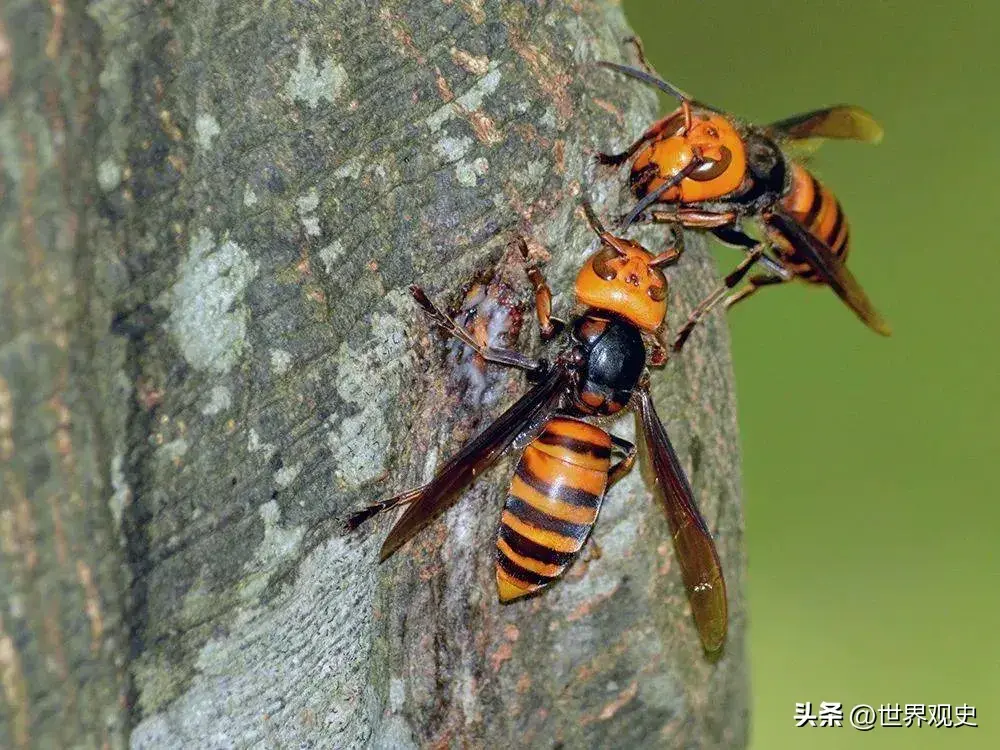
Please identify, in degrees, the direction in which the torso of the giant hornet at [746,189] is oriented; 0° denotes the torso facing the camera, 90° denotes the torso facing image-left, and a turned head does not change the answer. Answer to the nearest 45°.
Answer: approximately 45°

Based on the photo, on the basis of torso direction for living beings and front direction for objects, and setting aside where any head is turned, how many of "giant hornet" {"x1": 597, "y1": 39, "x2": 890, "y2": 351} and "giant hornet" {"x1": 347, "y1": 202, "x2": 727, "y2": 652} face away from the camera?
1

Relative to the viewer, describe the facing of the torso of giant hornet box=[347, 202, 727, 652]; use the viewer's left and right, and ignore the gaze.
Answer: facing away from the viewer

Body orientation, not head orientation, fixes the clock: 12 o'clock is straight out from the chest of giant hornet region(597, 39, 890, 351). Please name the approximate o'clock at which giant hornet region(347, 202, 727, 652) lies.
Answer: giant hornet region(347, 202, 727, 652) is roughly at 11 o'clock from giant hornet region(597, 39, 890, 351).

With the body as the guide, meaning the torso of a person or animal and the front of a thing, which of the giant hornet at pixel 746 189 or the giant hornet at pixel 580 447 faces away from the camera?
the giant hornet at pixel 580 447

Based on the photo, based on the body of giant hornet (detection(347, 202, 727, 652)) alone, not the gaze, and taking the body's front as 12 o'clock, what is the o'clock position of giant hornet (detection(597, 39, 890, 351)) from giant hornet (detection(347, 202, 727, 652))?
giant hornet (detection(597, 39, 890, 351)) is roughly at 1 o'clock from giant hornet (detection(347, 202, 727, 652)).
